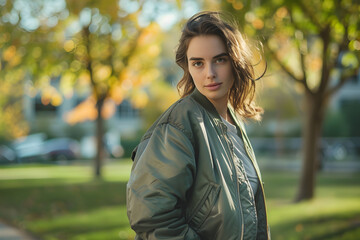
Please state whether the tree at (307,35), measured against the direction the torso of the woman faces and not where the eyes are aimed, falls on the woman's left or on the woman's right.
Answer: on the woman's left

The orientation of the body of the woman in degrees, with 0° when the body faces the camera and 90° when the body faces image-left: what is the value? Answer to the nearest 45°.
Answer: approximately 315°

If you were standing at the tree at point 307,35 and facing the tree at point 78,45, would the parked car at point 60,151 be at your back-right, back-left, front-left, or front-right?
front-right

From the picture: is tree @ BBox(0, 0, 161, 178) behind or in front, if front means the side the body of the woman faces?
behind

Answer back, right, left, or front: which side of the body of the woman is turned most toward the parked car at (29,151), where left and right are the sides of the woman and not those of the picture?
back

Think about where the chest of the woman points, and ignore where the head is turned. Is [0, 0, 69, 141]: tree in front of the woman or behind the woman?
behind

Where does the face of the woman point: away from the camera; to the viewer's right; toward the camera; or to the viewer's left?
toward the camera

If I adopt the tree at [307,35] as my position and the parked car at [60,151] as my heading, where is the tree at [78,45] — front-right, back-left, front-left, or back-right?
front-left

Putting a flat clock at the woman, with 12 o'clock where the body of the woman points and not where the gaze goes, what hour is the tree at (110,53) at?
The tree is roughly at 7 o'clock from the woman.

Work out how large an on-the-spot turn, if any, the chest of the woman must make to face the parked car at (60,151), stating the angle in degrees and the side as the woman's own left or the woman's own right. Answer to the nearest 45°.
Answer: approximately 135° to the woman's own left
